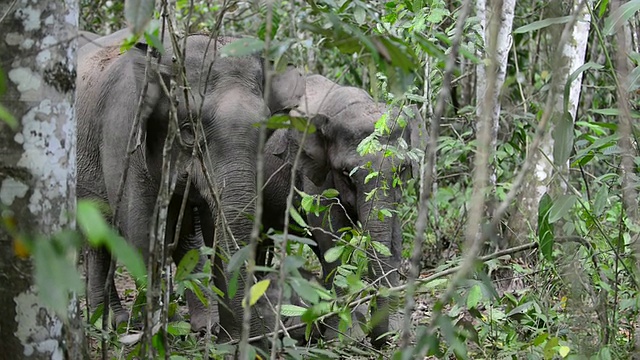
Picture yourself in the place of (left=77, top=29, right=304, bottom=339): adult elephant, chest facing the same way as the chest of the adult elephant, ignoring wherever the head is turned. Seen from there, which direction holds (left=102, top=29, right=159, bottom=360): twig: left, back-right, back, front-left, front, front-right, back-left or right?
front-right

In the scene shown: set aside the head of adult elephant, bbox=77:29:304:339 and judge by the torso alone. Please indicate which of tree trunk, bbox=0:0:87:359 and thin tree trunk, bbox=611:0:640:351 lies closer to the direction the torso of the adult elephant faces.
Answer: the thin tree trunk

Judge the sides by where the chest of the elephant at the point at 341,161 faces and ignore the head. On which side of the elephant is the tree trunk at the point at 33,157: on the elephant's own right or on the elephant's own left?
on the elephant's own right

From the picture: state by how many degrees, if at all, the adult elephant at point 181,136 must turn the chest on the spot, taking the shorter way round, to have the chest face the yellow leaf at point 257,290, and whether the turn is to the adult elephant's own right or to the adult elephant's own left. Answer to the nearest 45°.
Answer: approximately 45° to the adult elephant's own right

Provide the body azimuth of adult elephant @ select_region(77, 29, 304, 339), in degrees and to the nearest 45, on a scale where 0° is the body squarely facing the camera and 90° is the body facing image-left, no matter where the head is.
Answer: approximately 315°
